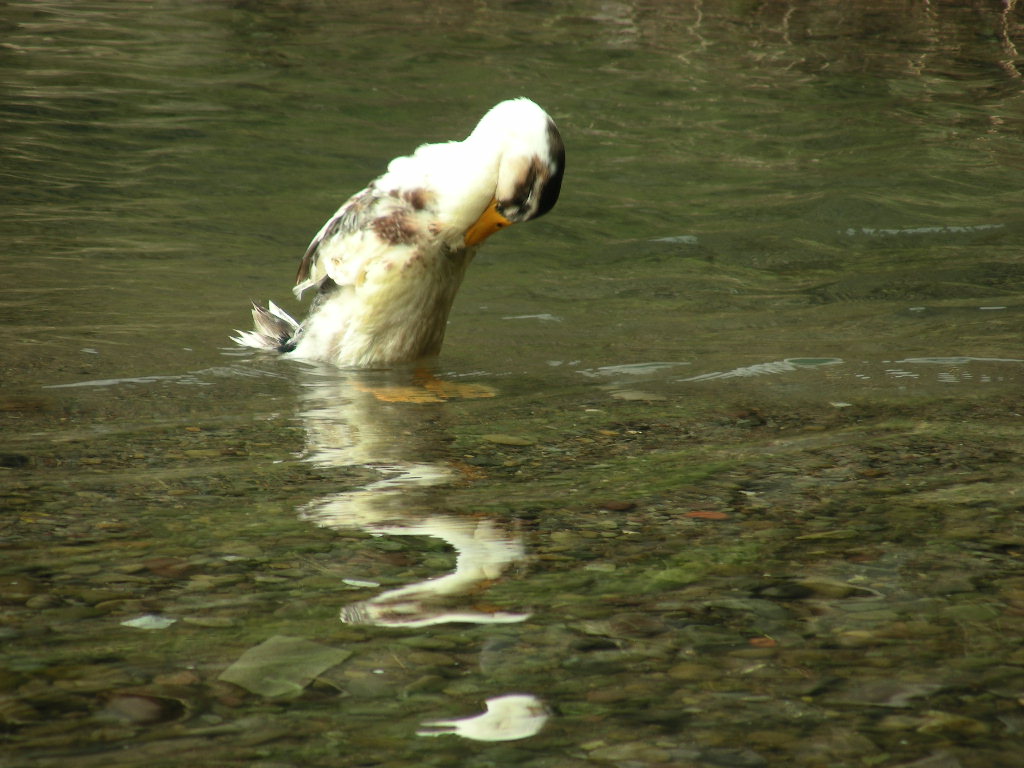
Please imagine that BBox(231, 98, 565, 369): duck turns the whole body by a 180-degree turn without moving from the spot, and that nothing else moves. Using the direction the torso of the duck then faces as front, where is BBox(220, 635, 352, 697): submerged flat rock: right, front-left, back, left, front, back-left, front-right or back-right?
left

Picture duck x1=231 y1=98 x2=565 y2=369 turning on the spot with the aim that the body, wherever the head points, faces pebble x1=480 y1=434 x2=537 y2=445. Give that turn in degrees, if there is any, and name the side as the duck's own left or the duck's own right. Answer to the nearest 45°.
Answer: approximately 90° to the duck's own right

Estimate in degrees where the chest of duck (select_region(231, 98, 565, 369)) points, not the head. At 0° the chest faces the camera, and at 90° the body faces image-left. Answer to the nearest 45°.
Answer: approximately 270°
